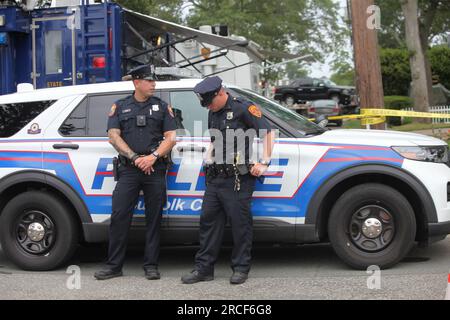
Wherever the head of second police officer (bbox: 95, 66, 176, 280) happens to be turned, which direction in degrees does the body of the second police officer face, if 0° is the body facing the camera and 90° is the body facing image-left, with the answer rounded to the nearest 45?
approximately 0°

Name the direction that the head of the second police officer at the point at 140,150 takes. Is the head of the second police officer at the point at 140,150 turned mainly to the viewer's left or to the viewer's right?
to the viewer's right

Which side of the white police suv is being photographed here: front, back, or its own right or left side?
right

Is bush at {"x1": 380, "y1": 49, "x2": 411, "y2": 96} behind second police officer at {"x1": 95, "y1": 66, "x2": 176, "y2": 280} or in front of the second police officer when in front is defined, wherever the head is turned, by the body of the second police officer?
behind

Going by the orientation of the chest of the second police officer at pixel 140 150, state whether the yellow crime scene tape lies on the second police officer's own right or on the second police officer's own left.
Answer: on the second police officer's own left

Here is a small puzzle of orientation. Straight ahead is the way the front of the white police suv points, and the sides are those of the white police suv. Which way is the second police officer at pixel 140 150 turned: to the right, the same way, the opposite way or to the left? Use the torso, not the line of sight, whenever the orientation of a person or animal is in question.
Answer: to the right

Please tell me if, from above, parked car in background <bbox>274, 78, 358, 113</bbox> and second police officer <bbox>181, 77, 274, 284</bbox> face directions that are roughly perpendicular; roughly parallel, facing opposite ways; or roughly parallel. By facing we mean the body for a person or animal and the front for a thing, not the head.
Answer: roughly perpendicular

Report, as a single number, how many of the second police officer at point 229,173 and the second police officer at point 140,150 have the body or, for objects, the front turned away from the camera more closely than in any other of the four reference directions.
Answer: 0

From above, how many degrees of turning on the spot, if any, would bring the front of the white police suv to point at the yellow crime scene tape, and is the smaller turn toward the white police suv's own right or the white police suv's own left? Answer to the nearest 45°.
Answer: approximately 45° to the white police suv's own left
